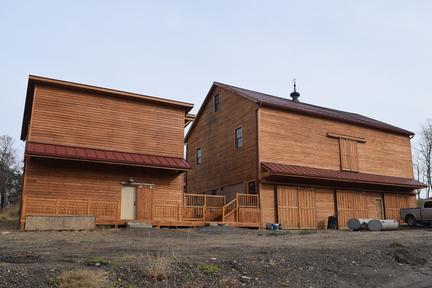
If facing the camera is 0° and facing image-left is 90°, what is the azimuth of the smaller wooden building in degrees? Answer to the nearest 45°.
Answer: approximately 0°

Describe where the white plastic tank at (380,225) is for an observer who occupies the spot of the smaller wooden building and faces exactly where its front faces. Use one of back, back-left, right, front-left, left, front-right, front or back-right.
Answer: left

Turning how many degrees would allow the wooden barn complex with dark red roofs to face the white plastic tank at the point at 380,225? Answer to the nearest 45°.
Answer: approximately 45° to its left

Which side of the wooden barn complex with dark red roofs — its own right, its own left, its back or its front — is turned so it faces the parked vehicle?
left

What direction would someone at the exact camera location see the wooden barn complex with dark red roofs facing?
facing the viewer and to the right of the viewer

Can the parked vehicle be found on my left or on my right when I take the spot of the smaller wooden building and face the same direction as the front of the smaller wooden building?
on my left
